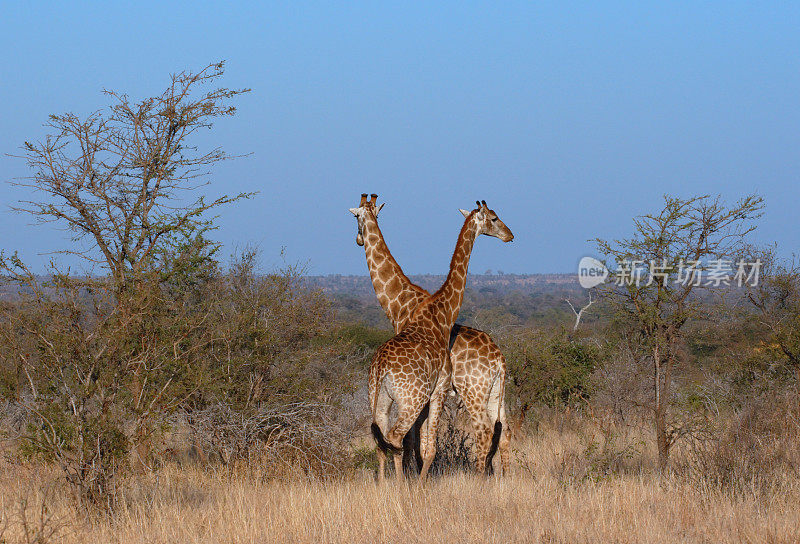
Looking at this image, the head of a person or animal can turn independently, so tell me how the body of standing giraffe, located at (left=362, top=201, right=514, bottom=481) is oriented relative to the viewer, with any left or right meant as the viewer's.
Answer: facing away from the viewer and to the right of the viewer
